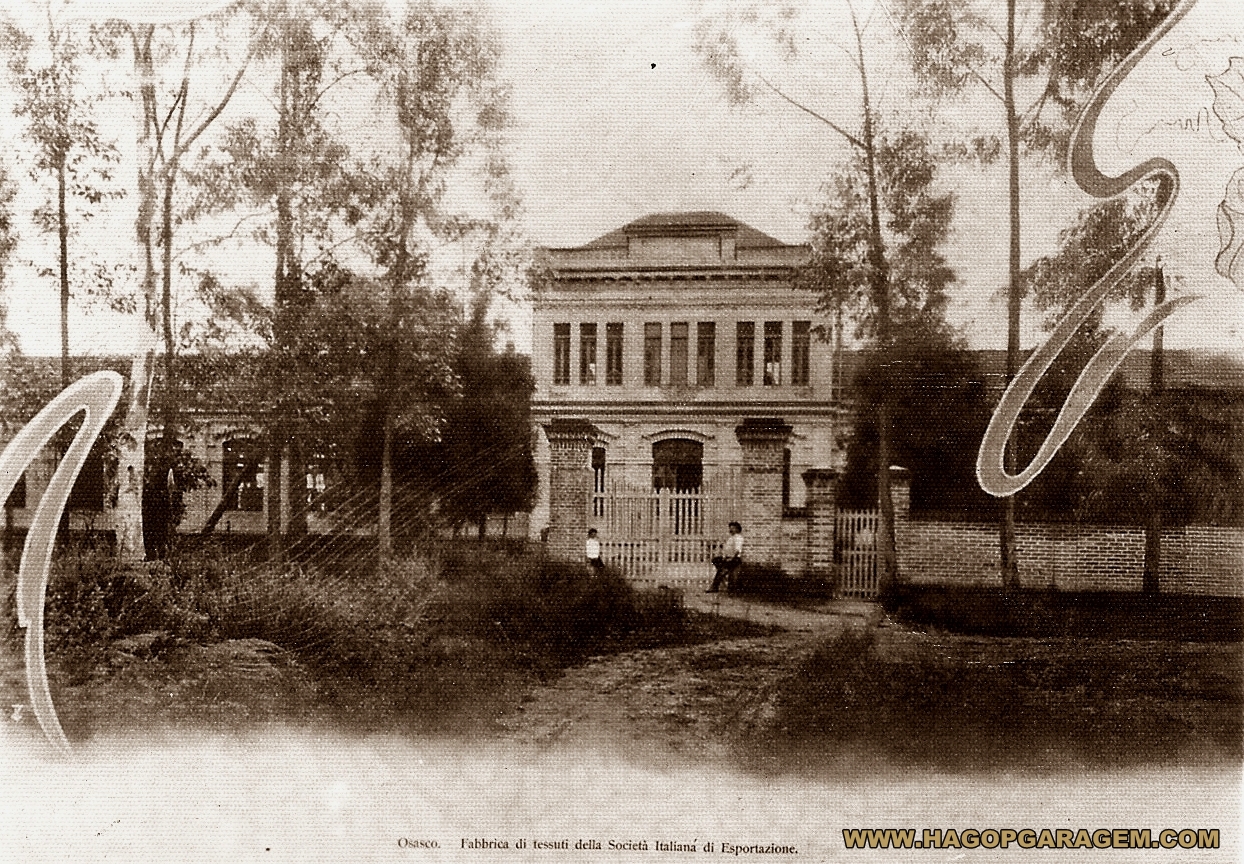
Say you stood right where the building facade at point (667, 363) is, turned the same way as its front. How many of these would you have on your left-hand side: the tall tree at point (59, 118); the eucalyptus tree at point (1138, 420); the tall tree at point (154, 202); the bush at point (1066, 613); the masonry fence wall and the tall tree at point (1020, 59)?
4

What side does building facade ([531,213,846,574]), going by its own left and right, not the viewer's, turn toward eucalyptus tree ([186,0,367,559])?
right

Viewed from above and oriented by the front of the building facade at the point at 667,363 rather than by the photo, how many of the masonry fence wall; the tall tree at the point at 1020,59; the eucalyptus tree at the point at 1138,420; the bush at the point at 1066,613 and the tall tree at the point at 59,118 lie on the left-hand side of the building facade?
4

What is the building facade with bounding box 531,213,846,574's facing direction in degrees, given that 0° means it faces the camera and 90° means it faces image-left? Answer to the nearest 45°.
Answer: approximately 0°

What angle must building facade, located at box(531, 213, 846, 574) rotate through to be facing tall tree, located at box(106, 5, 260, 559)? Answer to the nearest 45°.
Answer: approximately 90° to its right
